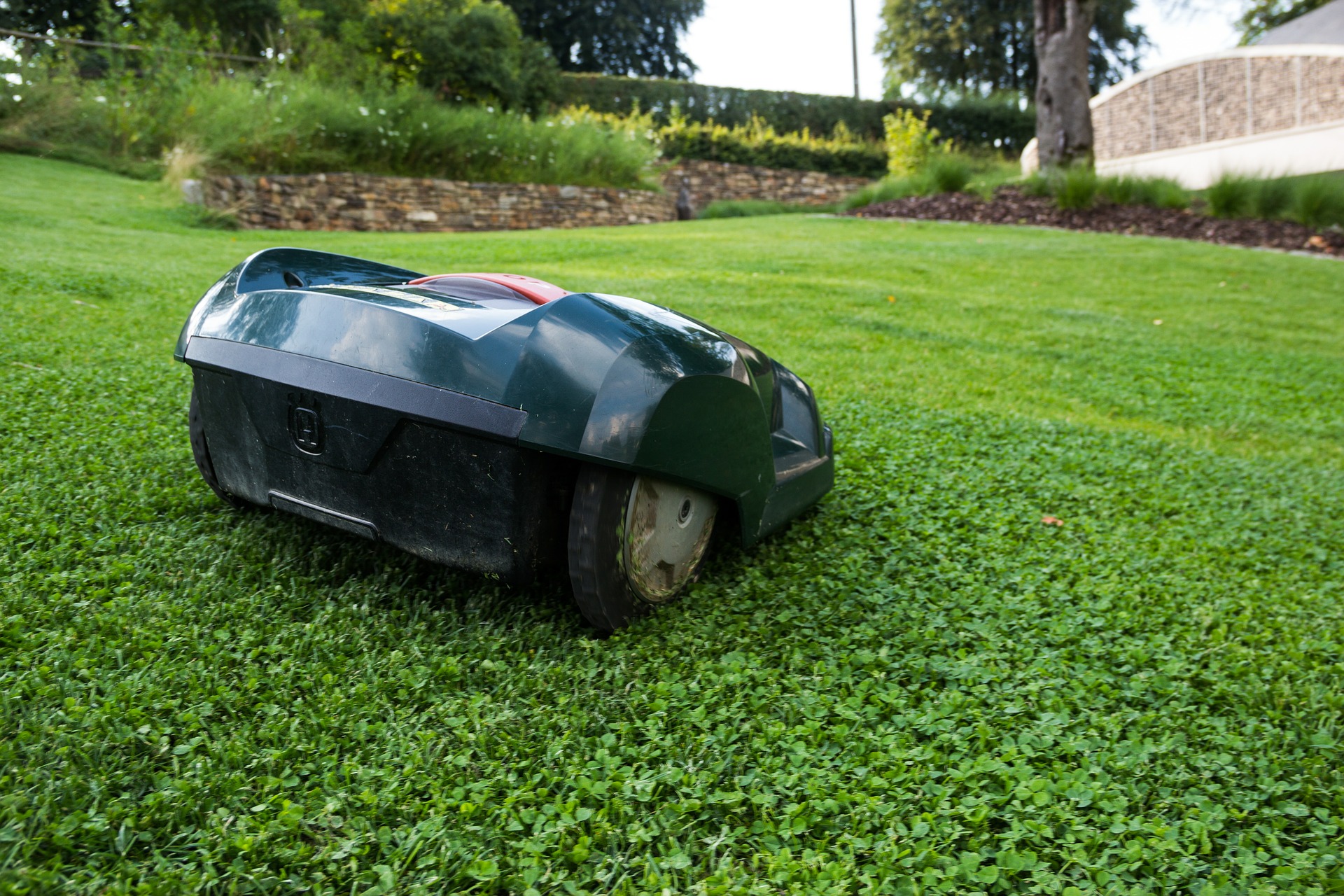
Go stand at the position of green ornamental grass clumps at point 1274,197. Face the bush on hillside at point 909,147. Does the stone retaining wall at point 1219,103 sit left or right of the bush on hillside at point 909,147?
right

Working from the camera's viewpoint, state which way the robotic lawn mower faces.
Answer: facing away from the viewer and to the right of the viewer

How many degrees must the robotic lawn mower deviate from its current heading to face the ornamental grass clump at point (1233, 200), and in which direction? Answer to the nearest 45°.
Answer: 0° — it already faces it

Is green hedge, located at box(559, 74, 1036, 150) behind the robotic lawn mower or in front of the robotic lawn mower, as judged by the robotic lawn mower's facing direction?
in front

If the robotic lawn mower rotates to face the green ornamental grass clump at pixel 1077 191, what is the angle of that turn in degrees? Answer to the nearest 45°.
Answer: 0° — it already faces it

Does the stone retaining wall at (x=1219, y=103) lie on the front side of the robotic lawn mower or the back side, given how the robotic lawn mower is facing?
on the front side

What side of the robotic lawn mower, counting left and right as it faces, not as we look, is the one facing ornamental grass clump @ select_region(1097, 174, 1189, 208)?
front

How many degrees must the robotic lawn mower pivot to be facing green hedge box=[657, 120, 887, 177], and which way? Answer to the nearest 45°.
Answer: approximately 45° to its left

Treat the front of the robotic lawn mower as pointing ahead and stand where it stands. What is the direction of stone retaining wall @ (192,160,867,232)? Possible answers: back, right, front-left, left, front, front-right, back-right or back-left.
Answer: front-left
